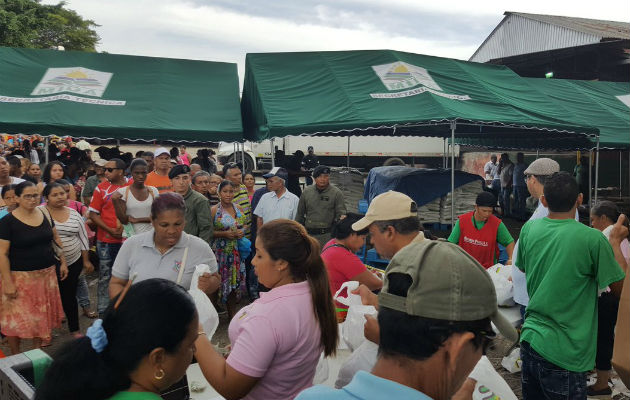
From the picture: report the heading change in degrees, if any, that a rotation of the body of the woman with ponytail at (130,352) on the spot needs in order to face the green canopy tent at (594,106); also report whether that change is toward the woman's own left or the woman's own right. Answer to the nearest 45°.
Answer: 0° — they already face it

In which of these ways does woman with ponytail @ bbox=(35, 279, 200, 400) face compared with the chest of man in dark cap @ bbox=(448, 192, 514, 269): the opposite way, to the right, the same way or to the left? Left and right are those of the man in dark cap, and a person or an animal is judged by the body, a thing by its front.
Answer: the opposite way

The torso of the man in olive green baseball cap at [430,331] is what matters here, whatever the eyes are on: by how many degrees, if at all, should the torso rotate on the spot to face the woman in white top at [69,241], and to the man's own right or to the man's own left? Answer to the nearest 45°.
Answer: approximately 90° to the man's own left

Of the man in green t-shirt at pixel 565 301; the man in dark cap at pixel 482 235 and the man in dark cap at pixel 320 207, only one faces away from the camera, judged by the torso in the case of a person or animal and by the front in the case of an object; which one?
the man in green t-shirt

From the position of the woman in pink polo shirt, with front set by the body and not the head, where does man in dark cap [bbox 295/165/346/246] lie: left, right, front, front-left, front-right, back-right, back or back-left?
right

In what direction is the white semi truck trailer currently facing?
to the viewer's left

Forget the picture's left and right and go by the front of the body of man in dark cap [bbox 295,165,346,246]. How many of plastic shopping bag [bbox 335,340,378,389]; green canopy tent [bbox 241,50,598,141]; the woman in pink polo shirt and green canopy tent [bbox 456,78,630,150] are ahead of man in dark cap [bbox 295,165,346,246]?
2

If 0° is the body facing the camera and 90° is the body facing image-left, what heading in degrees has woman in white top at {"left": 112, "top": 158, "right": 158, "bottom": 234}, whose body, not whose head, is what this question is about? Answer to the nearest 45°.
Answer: approximately 0°

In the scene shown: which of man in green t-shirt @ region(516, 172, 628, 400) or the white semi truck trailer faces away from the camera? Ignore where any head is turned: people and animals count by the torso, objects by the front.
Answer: the man in green t-shirt

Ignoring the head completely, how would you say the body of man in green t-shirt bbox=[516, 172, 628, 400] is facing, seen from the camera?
away from the camera

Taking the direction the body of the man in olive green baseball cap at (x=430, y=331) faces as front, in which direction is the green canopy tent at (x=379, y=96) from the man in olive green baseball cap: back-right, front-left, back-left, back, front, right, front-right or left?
front-left

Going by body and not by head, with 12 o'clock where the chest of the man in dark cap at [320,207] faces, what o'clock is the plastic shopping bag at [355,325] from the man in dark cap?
The plastic shopping bag is roughly at 12 o'clock from the man in dark cap.

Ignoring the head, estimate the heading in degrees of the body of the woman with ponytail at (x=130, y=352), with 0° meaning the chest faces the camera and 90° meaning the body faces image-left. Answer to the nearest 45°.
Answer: approximately 225°
